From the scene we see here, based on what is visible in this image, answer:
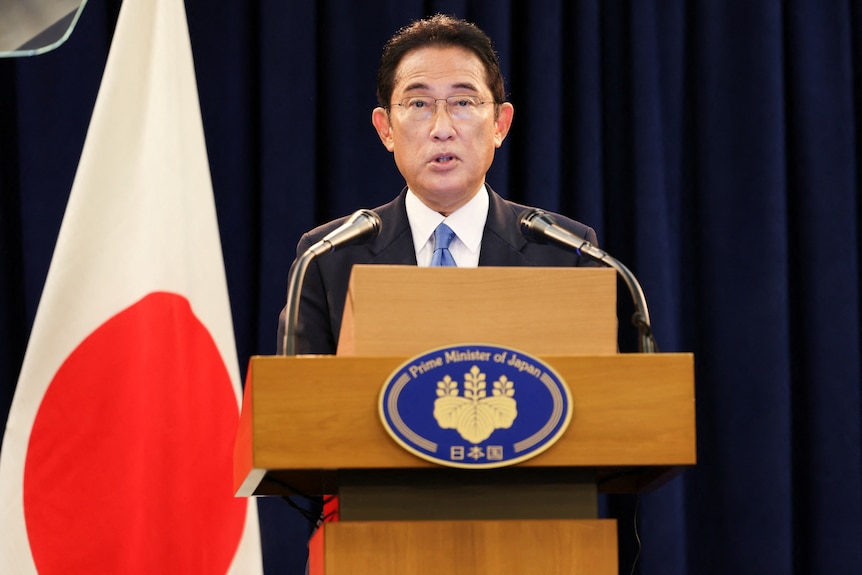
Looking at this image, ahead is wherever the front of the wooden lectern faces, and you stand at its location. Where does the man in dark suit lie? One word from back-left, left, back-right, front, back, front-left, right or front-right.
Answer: back

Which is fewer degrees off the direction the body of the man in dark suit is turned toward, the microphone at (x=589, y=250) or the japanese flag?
the microphone

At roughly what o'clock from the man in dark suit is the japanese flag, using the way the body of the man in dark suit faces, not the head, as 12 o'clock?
The japanese flag is roughly at 4 o'clock from the man in dark suit.

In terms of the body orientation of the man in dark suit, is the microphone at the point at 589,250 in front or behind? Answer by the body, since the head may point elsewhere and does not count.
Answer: in front

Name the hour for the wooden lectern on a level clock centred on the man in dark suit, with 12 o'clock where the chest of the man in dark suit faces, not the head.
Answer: The wooden lectern is roughly at 12 o'clock from the man in dark suit.

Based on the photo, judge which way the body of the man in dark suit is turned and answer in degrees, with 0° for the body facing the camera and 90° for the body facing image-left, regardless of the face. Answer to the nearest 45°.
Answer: approximately 0°
